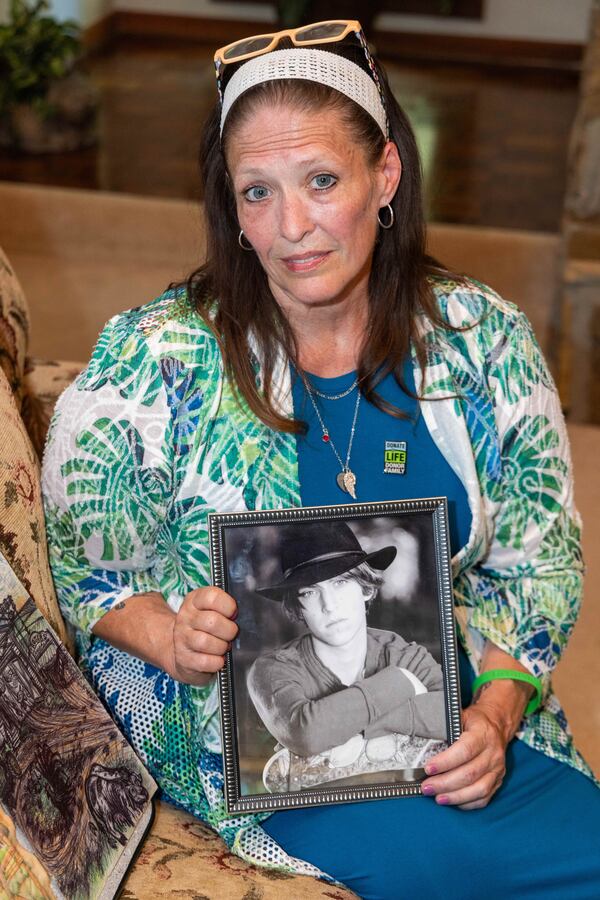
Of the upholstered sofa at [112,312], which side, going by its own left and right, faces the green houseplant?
back

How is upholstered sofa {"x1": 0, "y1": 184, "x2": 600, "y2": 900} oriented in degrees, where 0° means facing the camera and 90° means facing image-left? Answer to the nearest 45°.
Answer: approximately 0°
